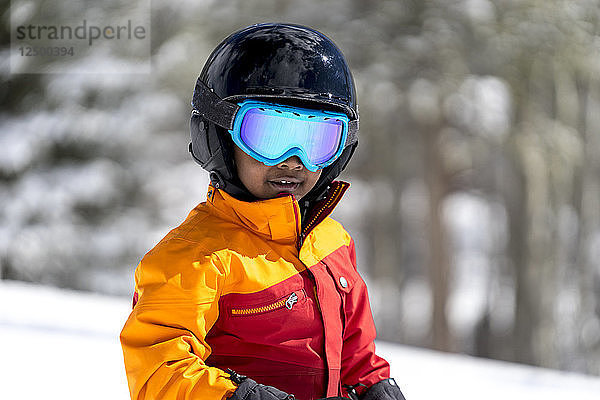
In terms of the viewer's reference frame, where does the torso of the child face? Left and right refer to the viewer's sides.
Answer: facing the viewer and to the right of the viewer
